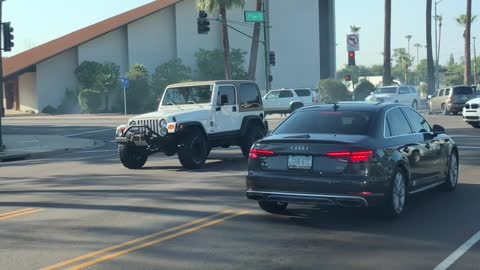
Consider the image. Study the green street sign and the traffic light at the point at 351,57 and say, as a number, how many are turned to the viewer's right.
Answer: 0

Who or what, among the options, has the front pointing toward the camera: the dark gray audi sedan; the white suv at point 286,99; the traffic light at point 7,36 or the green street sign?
the green street sign

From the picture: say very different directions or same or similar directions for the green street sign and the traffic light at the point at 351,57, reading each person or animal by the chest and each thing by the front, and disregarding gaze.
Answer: same or similar directions

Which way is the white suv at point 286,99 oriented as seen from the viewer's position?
to the viewer's left

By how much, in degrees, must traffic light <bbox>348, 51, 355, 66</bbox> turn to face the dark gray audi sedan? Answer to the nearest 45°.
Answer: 0° — it already faces it

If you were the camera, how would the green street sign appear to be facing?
facing the viewer

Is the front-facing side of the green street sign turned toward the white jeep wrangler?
yes

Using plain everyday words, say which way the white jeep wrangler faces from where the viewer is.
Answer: facing the viewer and to the left of the viewer

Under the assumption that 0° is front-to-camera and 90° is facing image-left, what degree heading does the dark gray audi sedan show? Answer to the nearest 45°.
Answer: approximately 225°

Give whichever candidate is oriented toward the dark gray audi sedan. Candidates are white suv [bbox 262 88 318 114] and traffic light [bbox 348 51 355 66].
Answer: the traffic light

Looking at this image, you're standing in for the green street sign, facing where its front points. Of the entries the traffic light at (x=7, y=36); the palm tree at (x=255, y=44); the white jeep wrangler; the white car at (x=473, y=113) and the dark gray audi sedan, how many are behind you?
1

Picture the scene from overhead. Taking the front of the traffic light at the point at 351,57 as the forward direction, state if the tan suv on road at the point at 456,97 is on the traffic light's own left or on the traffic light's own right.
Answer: on the traffic light's own left

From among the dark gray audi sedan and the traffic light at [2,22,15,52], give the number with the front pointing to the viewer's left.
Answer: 0
